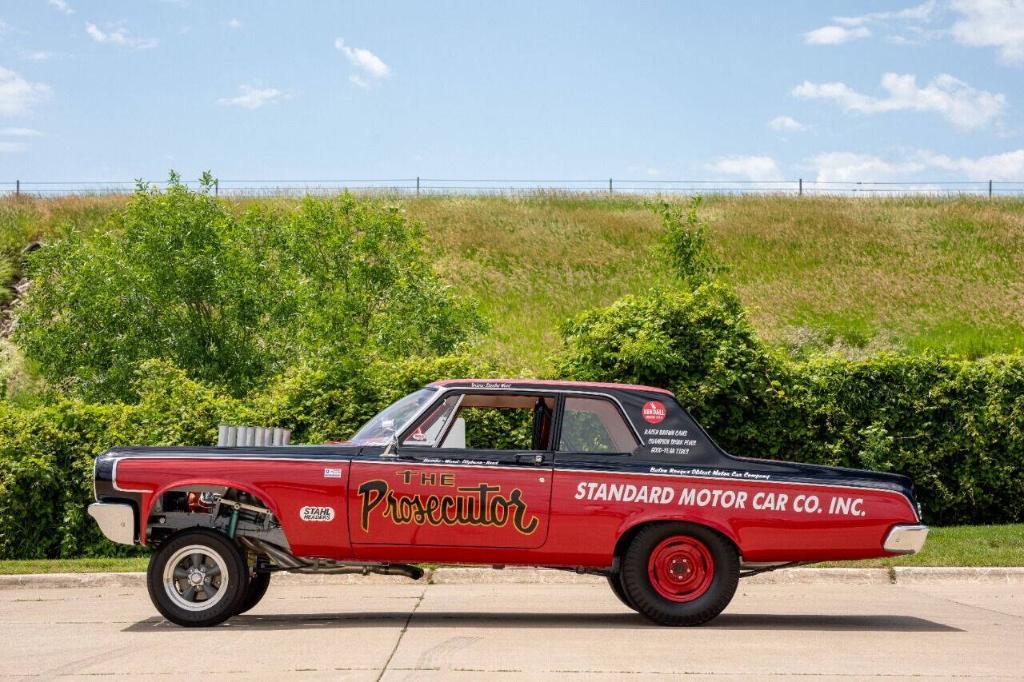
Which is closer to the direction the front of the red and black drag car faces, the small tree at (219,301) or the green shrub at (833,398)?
the small tree

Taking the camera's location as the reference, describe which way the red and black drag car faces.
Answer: facing to the left of the viewer

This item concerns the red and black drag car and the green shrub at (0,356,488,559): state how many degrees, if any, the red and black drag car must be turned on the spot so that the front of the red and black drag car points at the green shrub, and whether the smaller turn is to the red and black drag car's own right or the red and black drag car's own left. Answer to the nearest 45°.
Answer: approximately 45° to the red and black drag car's own right

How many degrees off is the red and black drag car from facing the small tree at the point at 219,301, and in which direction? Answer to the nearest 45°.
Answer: approximately 90° to its right

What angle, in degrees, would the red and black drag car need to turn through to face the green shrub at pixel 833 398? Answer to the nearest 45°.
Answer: approximately 135° to its right
